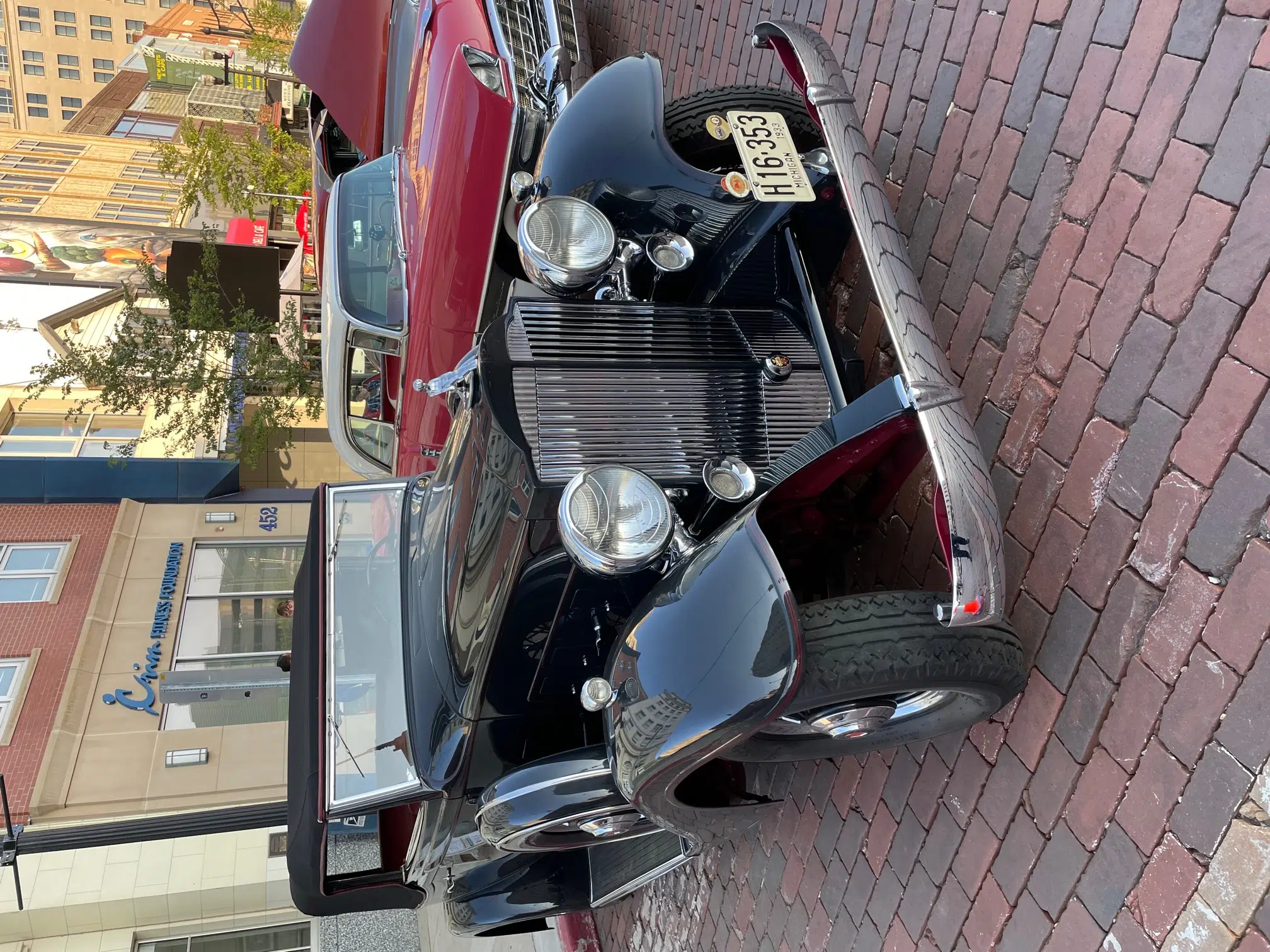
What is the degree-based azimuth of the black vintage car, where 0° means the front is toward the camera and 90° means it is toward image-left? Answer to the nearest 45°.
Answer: approximately 315°

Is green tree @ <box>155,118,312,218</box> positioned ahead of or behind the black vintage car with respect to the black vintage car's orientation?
behind

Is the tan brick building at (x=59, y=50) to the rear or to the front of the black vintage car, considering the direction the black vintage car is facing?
to the rear

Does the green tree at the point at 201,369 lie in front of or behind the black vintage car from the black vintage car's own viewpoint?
behind
